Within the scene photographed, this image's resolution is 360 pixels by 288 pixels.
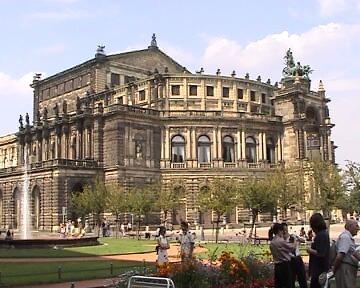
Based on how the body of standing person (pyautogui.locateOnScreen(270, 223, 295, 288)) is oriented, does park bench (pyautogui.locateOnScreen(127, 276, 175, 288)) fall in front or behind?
behind

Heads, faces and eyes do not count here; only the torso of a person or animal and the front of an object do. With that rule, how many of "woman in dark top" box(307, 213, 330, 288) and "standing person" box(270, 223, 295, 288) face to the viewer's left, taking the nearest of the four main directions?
1

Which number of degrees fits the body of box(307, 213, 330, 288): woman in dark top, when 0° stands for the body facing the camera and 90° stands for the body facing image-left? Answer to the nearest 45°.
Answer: approximately 90°

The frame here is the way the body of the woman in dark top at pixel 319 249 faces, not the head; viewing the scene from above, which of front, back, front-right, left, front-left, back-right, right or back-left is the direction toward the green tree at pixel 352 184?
right

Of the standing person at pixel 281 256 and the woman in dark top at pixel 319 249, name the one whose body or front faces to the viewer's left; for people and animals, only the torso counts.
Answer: the woman in dark top

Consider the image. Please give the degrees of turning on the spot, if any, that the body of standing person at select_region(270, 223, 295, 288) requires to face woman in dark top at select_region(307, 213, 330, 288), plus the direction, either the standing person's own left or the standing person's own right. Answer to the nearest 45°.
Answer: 0° — they already face them

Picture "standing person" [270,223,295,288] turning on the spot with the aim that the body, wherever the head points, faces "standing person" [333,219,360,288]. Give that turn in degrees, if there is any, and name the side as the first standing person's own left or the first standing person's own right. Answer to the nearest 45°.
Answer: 0° — they already face them

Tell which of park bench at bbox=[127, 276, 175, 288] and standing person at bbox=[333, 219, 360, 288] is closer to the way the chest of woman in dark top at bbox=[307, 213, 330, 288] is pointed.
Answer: the park bench

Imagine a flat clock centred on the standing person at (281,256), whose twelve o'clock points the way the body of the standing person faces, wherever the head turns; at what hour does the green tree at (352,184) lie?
The green tree is roughly at 11 o'clock from the standing person.

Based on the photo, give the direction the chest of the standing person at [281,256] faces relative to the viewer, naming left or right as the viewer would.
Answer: facing away from the viewer and to the right of the viewer

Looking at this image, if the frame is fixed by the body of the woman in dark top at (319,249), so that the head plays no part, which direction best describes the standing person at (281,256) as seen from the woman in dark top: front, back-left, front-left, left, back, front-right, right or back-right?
front-right

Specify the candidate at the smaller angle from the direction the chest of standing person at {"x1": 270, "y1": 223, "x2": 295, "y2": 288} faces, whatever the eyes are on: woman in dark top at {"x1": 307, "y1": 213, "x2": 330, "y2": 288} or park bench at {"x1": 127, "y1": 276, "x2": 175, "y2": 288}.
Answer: the woman in dark top
